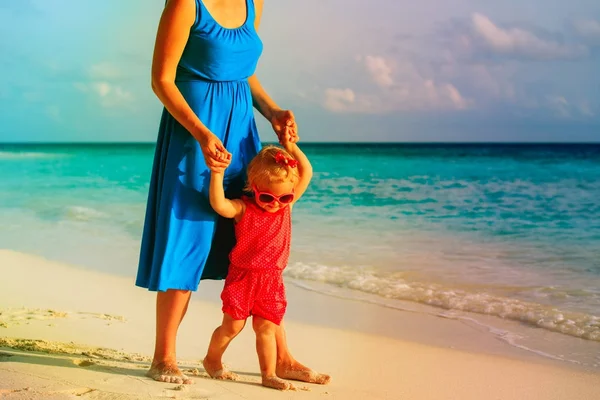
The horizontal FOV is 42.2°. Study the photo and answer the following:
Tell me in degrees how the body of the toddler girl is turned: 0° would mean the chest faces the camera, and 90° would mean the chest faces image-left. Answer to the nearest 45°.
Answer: approximately 315°

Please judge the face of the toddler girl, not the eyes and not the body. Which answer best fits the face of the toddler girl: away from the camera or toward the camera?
toward the camera

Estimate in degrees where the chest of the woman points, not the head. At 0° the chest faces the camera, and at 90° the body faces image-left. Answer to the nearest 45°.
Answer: approximately 315°

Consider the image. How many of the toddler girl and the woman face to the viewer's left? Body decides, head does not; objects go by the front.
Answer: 0
